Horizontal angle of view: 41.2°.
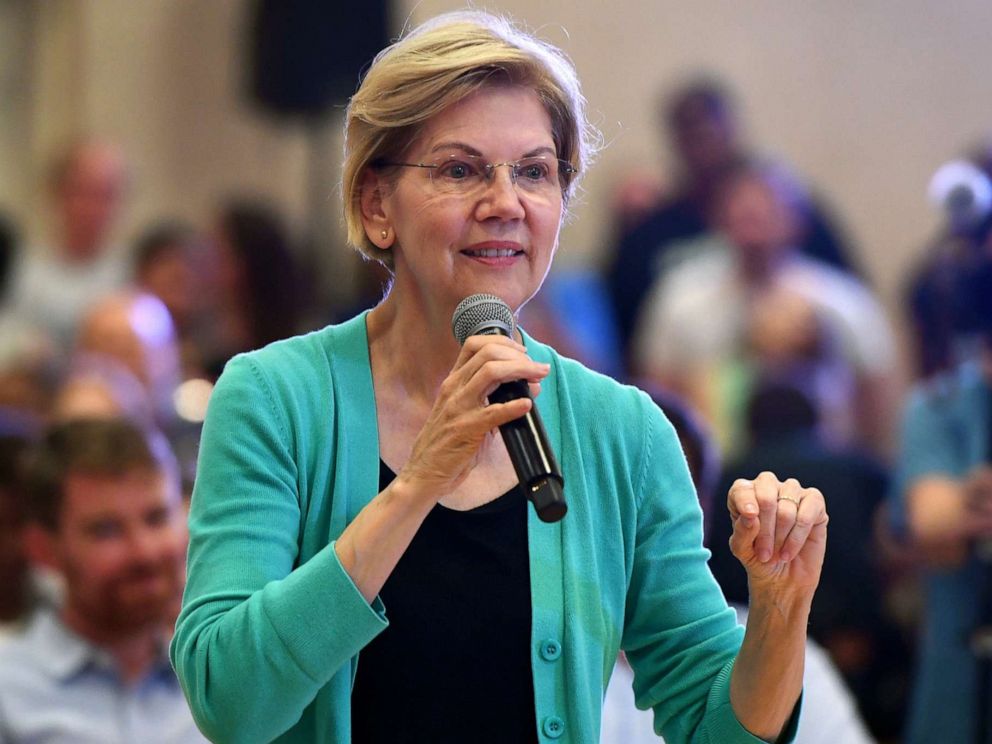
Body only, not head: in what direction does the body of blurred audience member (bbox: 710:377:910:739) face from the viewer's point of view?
away from the camera

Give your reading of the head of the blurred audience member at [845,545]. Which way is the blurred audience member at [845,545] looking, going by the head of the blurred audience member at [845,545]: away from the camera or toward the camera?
away from the camera

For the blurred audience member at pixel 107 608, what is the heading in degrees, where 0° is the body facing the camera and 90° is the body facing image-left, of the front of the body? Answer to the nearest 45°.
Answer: approximately 315°

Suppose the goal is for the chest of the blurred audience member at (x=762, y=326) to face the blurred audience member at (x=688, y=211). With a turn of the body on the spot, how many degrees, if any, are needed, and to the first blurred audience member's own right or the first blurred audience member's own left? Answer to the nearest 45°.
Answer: approximately 180°

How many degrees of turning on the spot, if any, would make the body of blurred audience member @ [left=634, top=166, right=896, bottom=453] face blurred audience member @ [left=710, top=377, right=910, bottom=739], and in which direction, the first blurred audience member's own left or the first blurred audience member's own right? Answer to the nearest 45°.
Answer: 0° — they already face them

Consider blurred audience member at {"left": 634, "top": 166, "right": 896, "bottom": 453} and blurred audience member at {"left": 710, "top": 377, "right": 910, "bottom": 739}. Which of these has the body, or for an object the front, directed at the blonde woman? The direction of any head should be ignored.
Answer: blurred audience member at {"left": 634, "top": 166, "right": 896, "bottom": 453}

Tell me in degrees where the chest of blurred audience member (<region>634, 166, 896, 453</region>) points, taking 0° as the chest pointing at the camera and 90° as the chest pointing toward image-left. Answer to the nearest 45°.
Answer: approximately 0°

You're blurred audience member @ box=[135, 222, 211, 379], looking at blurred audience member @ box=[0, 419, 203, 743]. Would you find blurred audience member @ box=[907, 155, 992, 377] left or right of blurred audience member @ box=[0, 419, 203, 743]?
left

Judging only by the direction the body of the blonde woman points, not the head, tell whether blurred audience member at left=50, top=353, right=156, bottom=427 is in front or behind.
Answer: behind

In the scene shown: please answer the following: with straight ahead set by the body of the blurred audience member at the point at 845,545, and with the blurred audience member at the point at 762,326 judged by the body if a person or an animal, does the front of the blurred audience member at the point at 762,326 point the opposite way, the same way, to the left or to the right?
the opposite way
